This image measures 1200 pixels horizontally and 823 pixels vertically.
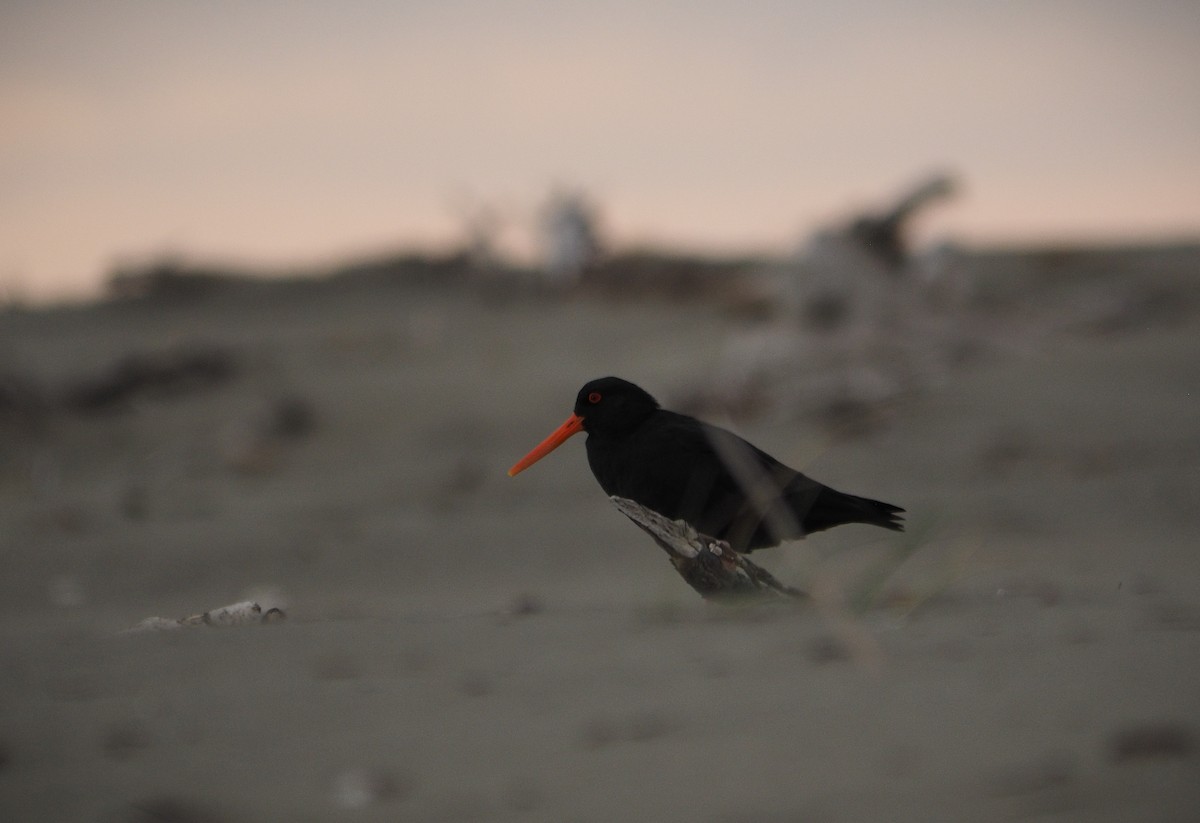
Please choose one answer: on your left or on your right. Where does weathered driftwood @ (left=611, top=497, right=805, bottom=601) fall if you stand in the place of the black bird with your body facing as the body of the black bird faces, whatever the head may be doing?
on your left

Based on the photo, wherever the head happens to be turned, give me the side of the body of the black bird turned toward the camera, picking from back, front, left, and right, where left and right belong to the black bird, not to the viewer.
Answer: left

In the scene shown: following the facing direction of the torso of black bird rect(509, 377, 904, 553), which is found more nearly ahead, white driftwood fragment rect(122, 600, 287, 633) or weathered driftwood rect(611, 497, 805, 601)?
the white driftwood fragment

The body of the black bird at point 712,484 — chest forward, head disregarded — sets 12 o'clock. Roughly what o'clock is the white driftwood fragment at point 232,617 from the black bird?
The white driftwood fragment is roughly at 11 o'clock from the black bird.
